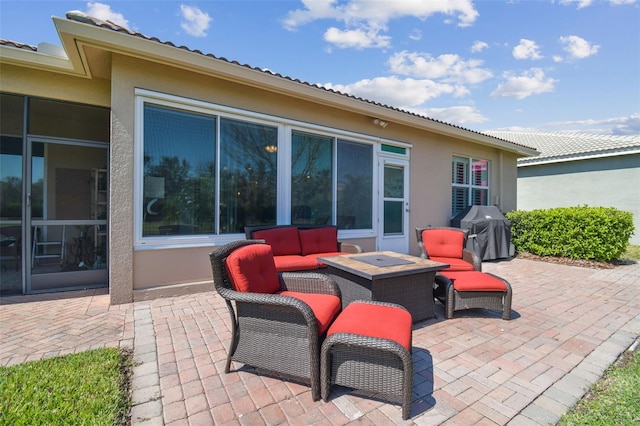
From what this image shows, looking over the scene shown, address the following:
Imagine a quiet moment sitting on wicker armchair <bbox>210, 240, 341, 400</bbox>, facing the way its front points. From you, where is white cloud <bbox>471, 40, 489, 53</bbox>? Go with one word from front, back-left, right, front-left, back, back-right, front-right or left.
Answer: left

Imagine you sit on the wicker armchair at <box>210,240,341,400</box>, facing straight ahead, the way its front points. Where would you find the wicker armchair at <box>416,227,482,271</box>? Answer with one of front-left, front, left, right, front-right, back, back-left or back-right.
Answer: left

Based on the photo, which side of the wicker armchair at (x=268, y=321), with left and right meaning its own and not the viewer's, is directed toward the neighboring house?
left

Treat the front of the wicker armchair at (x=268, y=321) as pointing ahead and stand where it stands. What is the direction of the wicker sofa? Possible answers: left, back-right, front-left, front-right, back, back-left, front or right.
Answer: back-left

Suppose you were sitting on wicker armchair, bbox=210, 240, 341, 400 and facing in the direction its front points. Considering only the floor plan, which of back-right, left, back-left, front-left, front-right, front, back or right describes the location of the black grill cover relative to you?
left

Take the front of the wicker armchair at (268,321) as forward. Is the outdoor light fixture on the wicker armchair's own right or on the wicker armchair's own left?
on the wicker armchair's own left

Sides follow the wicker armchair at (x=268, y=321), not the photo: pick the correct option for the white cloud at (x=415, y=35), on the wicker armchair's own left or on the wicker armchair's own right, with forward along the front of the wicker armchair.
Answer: on the wicker armchair's own left

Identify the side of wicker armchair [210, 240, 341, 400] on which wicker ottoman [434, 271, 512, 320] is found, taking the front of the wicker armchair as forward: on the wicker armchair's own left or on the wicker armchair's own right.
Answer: on the wicker armchair's own left

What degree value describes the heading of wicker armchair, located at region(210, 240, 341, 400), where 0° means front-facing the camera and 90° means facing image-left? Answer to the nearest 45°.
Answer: approximately 315°
